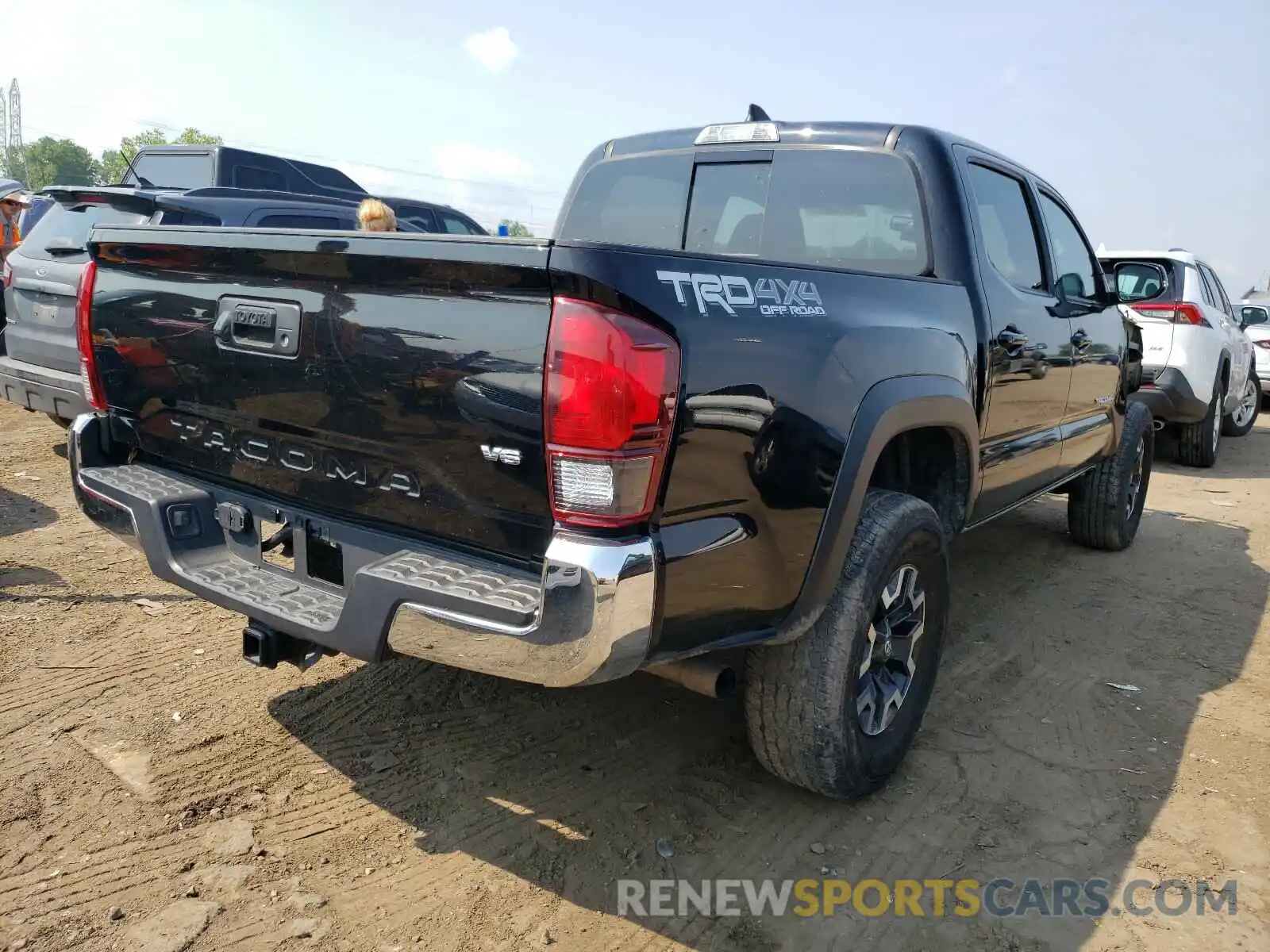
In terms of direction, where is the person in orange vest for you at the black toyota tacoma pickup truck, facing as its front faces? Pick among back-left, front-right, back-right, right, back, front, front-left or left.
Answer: left

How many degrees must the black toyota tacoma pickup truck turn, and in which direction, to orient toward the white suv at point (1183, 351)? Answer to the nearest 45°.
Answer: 0° — it already faces it

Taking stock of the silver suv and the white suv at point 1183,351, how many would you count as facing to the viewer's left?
0

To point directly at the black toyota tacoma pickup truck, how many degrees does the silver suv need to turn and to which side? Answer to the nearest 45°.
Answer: approximately 135° to its right

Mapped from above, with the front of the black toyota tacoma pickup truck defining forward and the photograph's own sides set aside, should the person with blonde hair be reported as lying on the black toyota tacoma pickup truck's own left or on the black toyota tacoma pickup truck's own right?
on the black toyota tacoma pickup truck's own left

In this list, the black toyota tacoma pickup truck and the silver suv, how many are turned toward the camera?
0

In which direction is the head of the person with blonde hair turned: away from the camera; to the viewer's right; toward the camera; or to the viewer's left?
away from the camera

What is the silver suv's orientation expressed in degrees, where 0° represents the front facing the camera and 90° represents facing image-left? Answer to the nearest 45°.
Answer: approximately 225°

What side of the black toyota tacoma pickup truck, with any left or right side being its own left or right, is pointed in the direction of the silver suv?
left

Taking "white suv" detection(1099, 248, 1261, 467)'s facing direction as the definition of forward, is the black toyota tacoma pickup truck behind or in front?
behind

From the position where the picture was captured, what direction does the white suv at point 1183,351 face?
facing away from the viewer and to the right of the viewer

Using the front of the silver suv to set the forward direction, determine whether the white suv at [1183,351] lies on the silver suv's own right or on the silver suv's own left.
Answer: on the silver suv's own right

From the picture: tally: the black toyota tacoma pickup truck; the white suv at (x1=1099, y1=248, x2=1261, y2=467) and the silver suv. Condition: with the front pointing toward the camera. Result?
0
